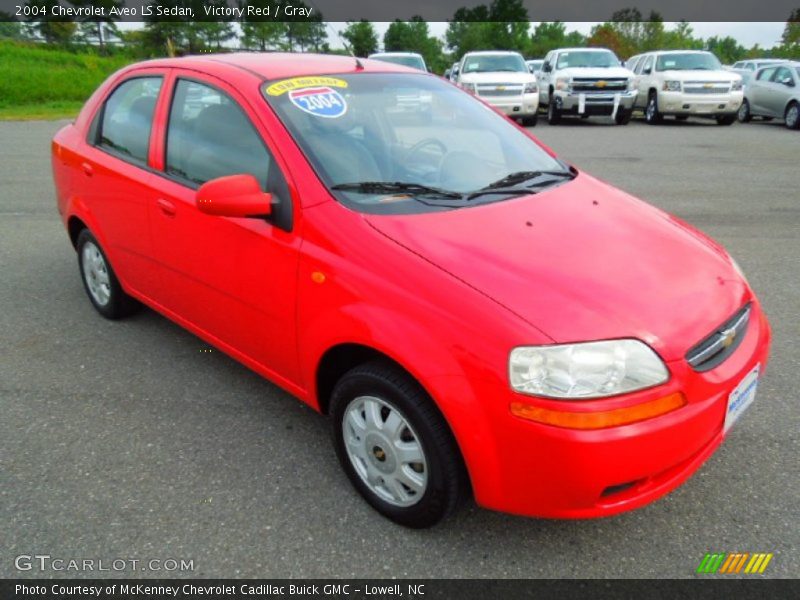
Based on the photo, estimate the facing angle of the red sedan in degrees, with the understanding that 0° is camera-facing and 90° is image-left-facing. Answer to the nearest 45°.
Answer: approximately 315°

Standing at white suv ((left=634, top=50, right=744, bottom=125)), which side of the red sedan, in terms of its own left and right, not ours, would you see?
left

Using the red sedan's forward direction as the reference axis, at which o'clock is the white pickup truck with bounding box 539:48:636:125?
The white pickup truck is roughly at 8 o'clock from the red sedan.

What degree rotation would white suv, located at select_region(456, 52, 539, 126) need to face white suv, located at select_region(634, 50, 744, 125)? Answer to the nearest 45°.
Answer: approximately 90° to its left

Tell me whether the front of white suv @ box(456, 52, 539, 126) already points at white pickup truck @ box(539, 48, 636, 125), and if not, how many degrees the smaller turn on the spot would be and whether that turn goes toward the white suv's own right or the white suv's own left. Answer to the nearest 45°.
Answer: approximately 135° to the white suv's own left

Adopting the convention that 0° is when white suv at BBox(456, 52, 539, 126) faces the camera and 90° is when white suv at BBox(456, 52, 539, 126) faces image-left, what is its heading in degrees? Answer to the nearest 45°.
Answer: approximately 0°
